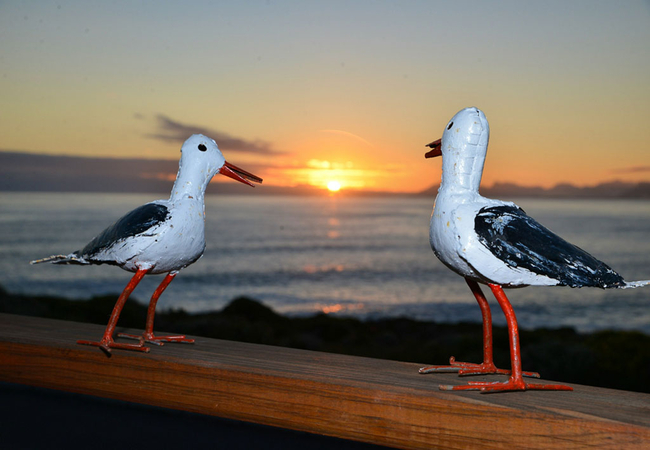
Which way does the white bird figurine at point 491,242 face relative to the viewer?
to the viewer's left

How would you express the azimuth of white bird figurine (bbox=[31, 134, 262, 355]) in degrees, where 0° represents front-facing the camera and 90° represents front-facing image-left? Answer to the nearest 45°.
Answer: approximately 270°
